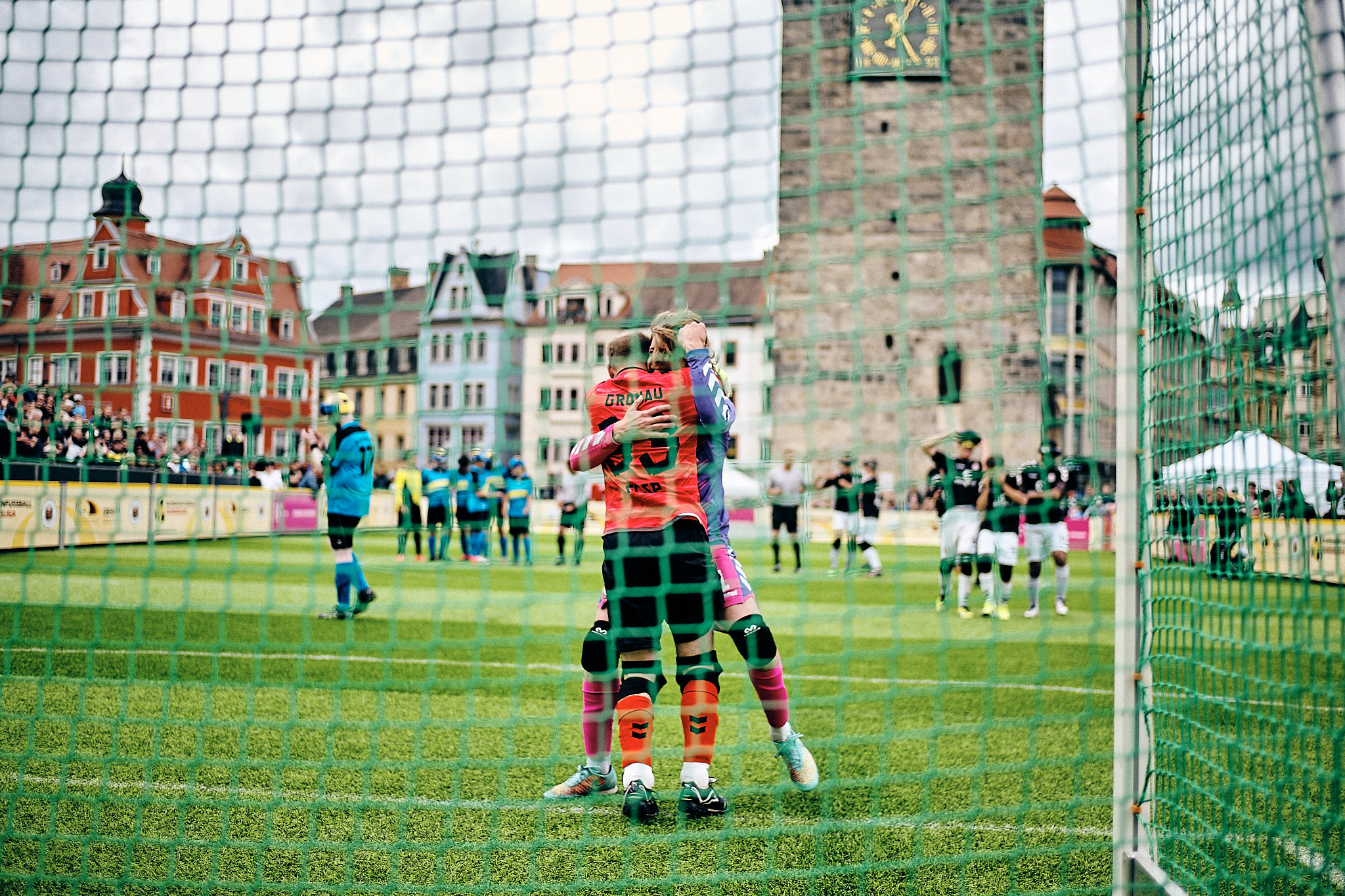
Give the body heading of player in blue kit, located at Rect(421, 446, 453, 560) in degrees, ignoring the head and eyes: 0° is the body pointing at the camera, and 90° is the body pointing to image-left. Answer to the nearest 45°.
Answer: approximately 0°

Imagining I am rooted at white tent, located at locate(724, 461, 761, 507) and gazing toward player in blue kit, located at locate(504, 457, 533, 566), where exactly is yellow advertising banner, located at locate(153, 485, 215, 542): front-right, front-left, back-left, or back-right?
front-right

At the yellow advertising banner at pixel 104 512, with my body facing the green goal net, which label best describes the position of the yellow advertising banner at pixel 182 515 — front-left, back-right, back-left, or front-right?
back-left

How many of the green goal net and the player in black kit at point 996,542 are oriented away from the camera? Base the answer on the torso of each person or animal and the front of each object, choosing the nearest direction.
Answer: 1

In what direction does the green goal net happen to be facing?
away from the camera

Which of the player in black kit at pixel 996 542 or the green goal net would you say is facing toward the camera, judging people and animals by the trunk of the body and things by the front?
the player in black kit

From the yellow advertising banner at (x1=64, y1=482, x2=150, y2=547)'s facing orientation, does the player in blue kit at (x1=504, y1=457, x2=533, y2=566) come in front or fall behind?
in front

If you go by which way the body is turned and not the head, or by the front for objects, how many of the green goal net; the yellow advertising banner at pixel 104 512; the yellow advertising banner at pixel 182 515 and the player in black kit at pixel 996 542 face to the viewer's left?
0

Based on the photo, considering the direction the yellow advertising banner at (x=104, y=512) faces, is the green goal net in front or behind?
in front

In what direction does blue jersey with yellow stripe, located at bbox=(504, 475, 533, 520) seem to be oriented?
toward the camera

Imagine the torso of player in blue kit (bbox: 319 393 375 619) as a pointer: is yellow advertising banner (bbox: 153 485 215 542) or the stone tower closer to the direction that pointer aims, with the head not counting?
the yellow advertising banner

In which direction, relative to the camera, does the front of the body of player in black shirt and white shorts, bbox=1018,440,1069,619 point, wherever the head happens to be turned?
toward the camera

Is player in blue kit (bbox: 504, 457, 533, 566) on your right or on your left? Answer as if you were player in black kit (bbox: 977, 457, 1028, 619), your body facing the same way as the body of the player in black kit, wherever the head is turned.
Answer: on your right

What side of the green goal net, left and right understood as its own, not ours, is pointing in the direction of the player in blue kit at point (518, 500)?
front
